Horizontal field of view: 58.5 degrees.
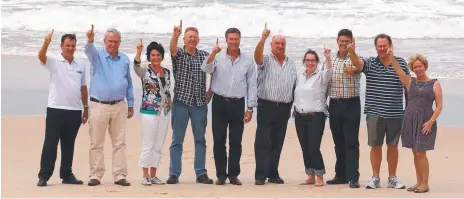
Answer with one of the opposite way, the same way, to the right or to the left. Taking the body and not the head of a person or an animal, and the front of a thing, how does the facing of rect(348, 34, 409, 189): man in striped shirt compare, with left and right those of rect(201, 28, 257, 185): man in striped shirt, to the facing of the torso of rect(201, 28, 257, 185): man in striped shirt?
the same way

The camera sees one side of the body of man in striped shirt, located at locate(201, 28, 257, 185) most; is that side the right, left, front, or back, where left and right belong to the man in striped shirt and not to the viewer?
front

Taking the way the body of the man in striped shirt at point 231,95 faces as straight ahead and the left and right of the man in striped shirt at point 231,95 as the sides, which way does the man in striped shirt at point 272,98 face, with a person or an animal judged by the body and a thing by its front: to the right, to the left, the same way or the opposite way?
the same way

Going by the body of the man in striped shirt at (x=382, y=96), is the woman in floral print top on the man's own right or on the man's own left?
on the man's own right

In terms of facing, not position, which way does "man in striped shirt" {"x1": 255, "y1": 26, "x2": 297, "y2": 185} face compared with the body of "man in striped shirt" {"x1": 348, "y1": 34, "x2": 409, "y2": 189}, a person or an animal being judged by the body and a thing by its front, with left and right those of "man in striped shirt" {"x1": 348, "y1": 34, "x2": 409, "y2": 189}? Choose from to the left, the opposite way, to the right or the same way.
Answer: the same way

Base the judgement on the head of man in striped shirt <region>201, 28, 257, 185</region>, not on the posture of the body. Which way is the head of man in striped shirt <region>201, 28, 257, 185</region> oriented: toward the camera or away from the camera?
toward the camera

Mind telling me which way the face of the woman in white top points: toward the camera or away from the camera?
toward the camera

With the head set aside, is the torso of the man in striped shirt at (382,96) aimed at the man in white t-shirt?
no

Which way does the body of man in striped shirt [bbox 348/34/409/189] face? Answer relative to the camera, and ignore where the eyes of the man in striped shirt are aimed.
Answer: toward the camera

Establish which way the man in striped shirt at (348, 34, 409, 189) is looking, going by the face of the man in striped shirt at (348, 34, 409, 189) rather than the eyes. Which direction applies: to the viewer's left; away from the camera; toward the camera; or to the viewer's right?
toward the camera

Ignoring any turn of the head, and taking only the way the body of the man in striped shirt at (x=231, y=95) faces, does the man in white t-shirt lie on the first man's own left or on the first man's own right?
on the first man's own right

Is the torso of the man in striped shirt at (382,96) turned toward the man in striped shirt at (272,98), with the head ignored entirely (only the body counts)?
no

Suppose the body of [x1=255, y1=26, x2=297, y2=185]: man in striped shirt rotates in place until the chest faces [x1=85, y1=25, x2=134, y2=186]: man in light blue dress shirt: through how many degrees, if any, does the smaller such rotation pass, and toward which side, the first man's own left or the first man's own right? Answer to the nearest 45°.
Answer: approximately 90° to the first man's own right

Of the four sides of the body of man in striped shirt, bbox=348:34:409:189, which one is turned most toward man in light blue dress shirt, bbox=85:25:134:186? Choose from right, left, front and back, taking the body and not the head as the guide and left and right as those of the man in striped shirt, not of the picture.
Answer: right

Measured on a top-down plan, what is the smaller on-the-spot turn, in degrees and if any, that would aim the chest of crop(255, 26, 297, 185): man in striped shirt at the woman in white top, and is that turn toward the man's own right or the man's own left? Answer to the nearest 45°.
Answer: approximately 90° to the man's own left

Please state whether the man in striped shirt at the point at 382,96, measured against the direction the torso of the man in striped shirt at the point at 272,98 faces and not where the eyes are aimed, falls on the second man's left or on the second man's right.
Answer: on the second man's left

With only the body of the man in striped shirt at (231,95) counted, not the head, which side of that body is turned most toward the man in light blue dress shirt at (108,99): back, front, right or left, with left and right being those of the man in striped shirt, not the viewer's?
right
